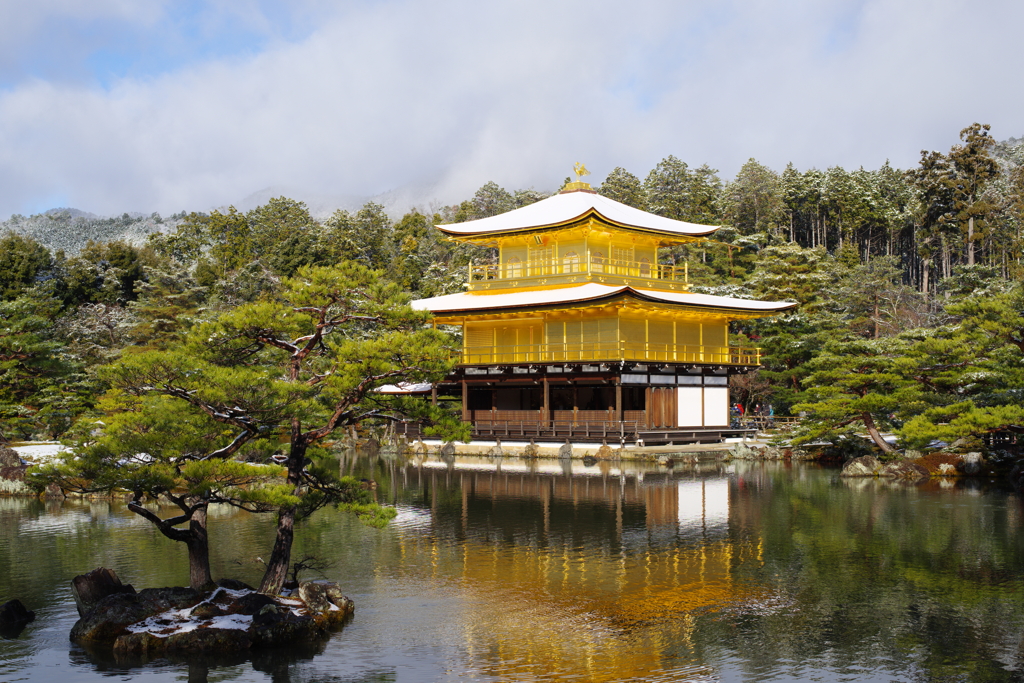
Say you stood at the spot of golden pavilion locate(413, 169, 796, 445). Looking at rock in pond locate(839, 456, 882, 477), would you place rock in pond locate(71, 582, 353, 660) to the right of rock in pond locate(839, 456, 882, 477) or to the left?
right

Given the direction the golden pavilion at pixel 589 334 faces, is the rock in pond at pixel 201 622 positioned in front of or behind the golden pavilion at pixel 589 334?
in front

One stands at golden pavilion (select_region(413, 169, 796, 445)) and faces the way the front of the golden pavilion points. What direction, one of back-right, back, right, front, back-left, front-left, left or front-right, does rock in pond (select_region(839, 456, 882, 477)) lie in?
left

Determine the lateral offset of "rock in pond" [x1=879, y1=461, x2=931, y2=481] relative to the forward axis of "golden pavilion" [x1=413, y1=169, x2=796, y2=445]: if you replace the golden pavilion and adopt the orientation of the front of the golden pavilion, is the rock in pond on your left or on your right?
on your left
